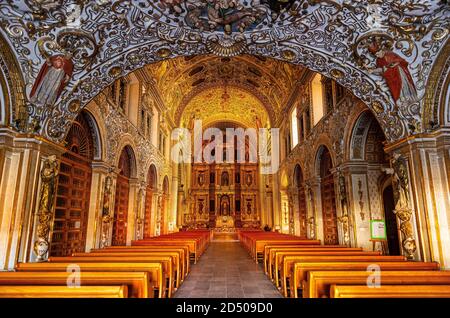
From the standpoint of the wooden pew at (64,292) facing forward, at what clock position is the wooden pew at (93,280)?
the wooden pew at (93,280) is roughly at 1 o'clock from the wooden pew at (64,292).

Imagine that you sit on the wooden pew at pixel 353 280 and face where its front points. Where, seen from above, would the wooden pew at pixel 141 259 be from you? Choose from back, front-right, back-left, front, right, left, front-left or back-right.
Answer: left

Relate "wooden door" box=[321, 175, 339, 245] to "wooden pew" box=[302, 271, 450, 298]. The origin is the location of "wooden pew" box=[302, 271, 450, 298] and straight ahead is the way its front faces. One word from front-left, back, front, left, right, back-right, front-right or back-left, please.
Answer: front

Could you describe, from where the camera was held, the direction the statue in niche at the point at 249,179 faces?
facing the viewer

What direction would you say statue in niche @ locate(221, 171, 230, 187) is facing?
toward the camera

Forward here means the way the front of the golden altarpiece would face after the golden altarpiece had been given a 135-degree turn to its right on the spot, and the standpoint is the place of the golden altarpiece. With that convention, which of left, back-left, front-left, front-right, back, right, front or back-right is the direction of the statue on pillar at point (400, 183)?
back-left

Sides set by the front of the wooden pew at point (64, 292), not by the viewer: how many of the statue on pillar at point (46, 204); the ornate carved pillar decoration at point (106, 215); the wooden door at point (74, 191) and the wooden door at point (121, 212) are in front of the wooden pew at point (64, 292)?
4

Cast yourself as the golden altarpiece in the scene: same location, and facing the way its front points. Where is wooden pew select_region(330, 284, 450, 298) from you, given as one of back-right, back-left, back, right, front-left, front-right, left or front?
front

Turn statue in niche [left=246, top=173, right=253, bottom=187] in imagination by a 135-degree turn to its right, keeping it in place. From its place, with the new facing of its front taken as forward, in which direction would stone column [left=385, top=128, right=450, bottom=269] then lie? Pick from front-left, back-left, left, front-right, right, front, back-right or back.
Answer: back-left

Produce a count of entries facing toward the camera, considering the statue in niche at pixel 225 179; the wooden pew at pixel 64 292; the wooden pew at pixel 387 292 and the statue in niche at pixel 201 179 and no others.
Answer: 2

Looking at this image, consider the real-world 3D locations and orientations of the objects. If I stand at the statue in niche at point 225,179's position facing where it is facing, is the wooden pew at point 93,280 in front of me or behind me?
in front

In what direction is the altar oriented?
toward the camera

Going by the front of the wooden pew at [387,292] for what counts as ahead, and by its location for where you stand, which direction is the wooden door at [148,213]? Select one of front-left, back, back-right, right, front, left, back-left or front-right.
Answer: front-left

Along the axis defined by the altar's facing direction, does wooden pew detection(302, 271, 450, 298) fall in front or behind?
in front

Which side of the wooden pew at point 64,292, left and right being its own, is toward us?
back

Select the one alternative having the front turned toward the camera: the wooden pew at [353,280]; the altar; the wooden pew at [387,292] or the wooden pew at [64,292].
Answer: the altar

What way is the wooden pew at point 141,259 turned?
away from the camera

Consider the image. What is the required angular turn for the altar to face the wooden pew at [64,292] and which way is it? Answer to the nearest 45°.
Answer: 0° — it already faces it

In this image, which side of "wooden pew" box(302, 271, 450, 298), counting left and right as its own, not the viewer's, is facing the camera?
back

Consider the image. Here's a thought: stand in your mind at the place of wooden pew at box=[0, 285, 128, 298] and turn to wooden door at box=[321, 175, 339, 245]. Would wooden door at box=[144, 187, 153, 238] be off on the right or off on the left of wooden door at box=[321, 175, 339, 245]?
left
